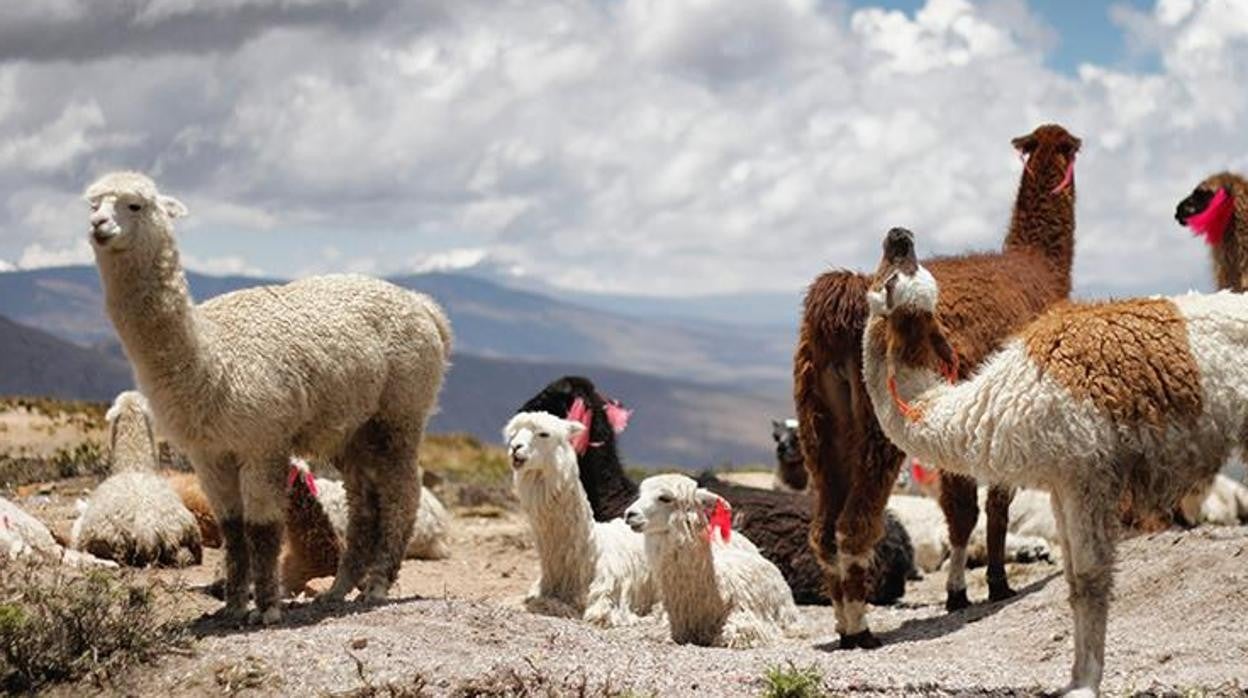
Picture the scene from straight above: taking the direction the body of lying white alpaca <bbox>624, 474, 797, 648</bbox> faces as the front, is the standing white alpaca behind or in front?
in front

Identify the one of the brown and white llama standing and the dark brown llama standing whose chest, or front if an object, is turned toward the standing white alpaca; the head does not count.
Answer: the brown and white llama standing

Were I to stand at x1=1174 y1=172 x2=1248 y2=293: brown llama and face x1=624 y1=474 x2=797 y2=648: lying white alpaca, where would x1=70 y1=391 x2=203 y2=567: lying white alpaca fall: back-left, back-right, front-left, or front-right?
front-right

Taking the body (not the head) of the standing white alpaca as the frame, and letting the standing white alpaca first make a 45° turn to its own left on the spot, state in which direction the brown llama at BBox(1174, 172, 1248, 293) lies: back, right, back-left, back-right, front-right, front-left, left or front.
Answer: left

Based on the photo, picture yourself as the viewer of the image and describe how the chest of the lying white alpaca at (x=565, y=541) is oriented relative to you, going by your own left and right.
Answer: facing the viewer and to the left of the viewer

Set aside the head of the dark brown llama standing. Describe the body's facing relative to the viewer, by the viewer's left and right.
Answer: facing away from the viewer and to the right of the viewer

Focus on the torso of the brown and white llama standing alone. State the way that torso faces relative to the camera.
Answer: to the viewer's left

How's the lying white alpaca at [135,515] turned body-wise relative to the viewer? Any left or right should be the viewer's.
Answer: facing away from the viewer

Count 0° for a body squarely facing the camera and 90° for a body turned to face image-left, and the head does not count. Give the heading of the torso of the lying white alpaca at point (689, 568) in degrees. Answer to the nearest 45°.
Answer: approximately 45°

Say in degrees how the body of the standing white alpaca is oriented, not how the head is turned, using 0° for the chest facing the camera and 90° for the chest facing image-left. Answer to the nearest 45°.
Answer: approximately 45°
